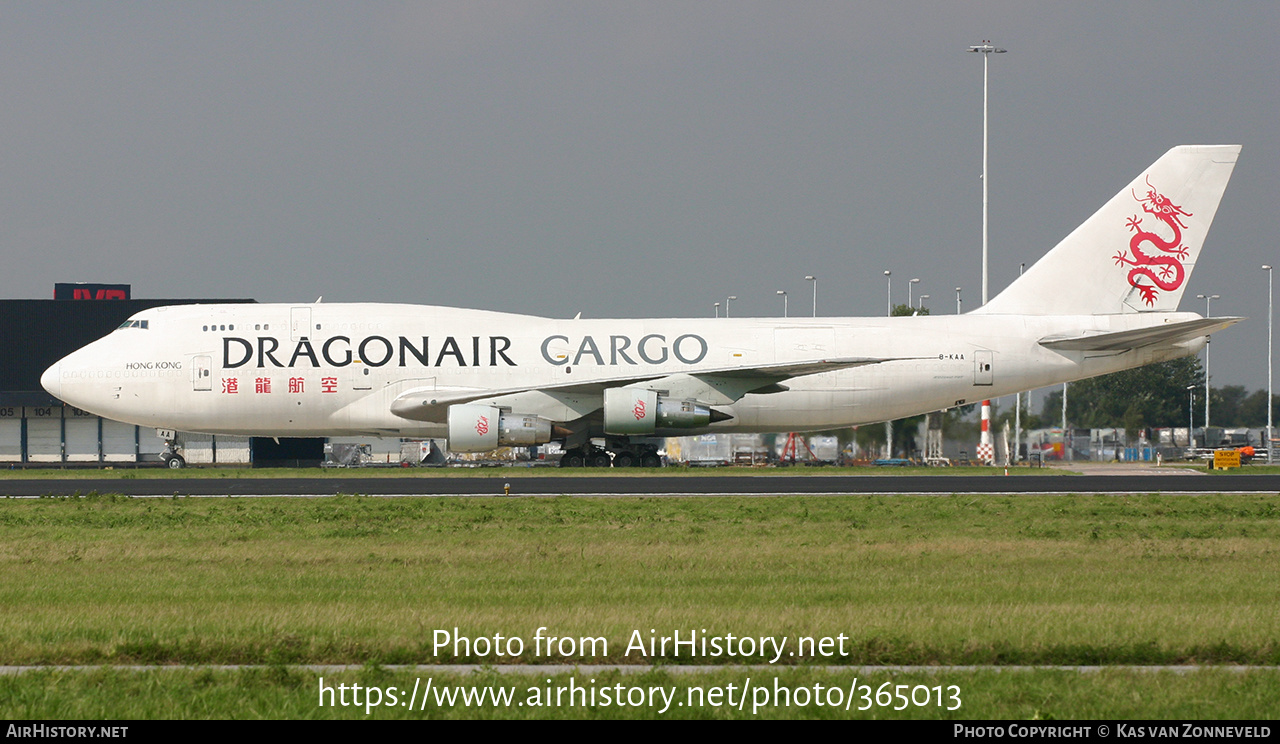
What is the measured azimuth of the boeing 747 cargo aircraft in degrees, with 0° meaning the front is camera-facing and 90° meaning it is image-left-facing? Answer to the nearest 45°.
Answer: approximately 90°

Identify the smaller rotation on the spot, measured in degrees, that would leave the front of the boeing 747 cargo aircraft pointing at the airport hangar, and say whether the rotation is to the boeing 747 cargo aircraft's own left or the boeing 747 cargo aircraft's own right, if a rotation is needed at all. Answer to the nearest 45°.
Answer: approximately 45° to the boeing 747 cargo aircraft's own right

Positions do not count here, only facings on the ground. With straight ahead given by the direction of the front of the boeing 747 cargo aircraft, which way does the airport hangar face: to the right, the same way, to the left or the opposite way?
to the left

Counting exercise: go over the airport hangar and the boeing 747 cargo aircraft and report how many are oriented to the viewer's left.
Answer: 1

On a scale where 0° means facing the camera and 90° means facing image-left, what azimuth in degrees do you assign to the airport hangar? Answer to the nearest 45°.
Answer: approximately 0°

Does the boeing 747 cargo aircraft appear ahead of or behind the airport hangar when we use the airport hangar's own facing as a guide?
ahead
